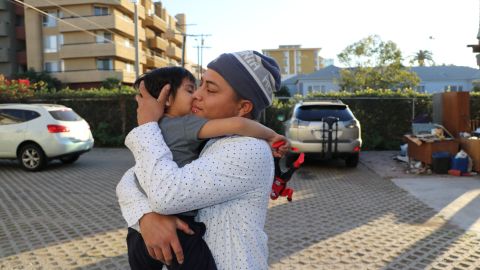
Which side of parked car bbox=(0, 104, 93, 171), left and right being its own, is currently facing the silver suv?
back

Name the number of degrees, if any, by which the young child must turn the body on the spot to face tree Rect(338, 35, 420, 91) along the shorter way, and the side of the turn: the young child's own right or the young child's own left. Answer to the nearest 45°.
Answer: approximately 90° to the young child's own left

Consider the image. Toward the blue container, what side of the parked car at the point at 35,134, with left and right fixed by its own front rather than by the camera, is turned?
back

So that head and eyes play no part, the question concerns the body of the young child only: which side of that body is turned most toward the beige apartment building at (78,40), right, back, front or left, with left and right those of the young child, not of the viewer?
left

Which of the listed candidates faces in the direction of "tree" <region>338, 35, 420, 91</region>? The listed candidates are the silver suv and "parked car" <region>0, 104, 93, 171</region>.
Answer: the silver suv

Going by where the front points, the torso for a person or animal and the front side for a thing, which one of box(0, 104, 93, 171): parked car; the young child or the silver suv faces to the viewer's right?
the young child

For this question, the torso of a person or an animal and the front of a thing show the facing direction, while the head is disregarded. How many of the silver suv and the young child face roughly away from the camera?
1

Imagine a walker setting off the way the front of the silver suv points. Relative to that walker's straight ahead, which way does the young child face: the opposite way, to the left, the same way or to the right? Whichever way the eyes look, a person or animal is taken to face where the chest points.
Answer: to the right

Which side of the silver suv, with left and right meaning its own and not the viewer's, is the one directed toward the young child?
back

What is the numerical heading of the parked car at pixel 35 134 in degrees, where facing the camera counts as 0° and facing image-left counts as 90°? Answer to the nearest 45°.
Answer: approximately 135°

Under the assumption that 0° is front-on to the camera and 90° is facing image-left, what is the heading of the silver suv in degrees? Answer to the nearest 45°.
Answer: approximately 180°

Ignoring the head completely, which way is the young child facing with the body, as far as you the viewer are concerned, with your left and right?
facing to the right of the viewer

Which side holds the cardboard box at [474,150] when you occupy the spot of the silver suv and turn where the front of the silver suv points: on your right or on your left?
on your right

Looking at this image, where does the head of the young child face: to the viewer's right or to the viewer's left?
to the viewer's right

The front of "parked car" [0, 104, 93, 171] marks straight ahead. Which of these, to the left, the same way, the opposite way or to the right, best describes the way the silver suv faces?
to the right
